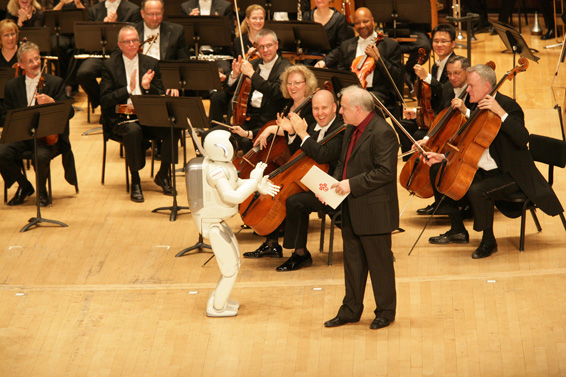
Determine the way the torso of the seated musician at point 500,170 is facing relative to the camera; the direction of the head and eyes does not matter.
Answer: to the viewer's left

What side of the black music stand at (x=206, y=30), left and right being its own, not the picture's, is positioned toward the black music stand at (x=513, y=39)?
right

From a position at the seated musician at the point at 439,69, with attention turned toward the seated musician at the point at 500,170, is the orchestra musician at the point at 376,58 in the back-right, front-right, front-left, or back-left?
back-right

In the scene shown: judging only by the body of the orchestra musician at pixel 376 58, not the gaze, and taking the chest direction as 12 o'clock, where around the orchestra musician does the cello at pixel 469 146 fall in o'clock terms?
The cello is roughly at 10 o'clock from the orchestra musician.

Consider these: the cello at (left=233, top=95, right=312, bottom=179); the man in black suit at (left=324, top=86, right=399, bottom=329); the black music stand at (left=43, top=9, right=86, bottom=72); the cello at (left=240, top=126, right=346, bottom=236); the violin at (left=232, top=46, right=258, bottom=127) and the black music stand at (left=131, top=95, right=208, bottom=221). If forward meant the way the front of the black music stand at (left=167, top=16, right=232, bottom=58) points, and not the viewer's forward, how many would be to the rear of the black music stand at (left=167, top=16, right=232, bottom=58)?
5

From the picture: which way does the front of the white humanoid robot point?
to the viewer's right

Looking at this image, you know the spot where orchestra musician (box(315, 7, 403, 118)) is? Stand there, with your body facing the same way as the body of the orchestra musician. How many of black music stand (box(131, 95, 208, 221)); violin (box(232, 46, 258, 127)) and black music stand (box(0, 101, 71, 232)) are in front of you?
3

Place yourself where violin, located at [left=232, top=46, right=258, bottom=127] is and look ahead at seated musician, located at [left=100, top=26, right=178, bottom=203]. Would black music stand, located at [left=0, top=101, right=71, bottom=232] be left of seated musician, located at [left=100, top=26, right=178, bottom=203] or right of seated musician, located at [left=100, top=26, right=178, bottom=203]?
left

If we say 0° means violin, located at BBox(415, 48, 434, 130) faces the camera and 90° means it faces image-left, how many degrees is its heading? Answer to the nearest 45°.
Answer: approximately 45°

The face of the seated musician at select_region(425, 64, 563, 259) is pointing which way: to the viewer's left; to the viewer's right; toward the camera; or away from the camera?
to the viewer's left

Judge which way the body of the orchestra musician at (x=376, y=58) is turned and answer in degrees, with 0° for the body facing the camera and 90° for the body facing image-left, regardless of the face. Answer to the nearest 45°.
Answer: approximately 45°

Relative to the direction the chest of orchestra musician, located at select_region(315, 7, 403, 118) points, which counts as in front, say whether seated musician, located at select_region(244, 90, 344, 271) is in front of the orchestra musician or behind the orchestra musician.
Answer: in front

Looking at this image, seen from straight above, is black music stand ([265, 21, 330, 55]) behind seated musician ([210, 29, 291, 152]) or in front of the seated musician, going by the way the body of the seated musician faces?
behind

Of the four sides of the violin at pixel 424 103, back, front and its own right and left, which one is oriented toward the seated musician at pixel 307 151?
front
